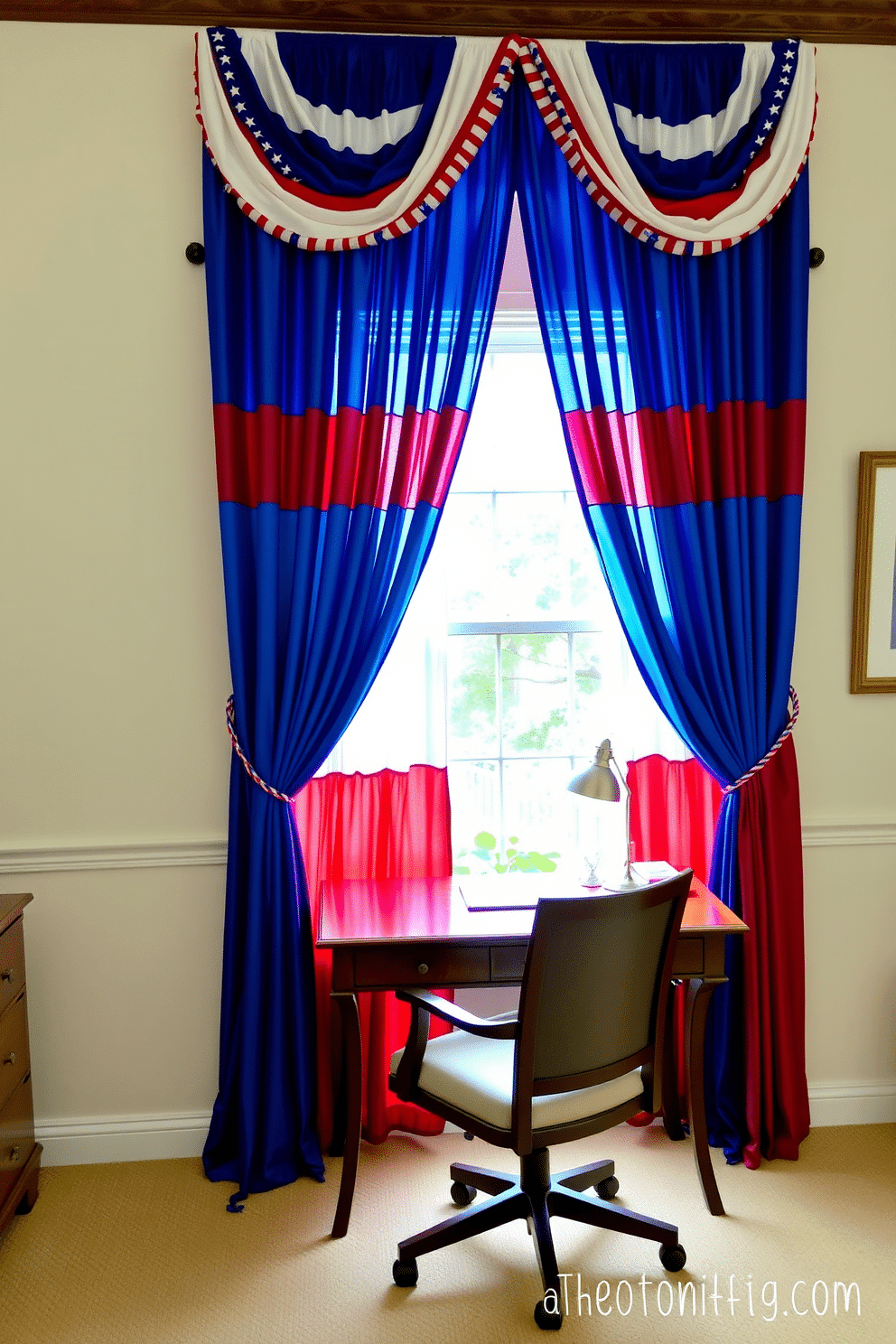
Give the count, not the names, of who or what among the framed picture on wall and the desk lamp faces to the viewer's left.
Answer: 1

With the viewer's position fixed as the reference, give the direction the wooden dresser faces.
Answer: facing to the right of the viewer

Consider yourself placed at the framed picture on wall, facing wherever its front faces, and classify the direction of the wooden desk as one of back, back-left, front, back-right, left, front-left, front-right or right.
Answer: front-right

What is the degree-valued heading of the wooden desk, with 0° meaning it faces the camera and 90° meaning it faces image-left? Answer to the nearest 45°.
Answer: approximately 0°

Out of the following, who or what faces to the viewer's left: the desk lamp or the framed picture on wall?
the desk lamp

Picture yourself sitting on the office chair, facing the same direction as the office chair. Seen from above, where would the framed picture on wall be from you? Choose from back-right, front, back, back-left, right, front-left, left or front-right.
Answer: right

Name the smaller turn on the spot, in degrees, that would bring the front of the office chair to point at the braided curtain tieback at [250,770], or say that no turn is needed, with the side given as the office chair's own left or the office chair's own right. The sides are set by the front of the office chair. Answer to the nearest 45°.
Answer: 0° — it already faces it

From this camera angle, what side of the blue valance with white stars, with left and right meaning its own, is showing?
front

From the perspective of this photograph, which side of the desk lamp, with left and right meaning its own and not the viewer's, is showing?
left

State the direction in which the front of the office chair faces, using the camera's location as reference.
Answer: facing away from the viewer and to the left of the viewer

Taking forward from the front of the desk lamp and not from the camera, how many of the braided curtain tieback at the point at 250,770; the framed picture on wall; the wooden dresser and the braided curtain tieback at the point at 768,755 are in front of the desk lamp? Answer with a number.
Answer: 2

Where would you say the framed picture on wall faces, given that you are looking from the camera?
facing the viewer

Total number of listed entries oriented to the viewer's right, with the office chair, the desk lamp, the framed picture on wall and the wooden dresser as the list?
1

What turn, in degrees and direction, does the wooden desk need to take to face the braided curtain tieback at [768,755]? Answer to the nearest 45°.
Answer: approximately 135° to its left

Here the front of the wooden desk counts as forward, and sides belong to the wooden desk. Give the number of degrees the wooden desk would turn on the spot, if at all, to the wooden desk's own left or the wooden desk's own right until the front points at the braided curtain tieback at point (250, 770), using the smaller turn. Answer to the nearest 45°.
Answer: approximately 135° to the wooden desk's own right
